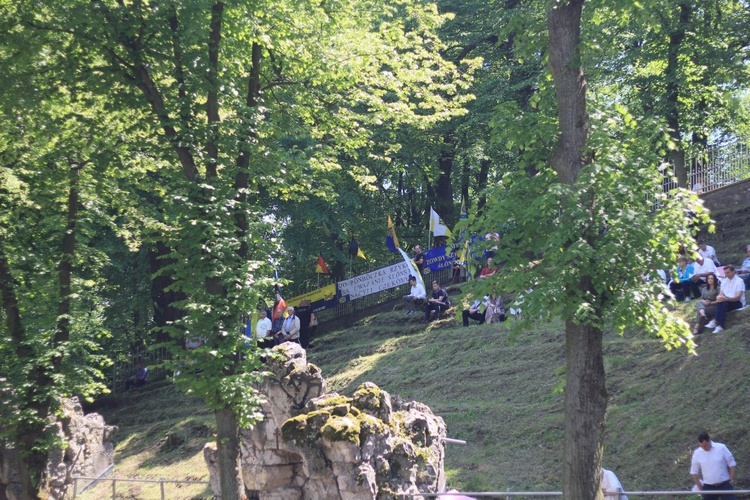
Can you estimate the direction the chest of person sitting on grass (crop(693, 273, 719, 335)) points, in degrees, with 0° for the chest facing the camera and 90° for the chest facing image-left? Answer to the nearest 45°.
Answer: approximately 45°

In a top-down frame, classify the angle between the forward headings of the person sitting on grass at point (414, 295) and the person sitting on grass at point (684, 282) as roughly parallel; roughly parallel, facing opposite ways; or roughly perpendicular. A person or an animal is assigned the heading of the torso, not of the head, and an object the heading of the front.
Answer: roughly parallel

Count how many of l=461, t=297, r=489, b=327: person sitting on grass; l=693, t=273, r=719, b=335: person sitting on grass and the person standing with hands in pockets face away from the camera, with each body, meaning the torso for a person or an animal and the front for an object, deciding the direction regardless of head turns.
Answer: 0

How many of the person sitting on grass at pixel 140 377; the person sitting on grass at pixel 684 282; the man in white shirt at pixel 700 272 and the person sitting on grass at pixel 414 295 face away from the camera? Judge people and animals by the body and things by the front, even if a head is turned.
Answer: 0

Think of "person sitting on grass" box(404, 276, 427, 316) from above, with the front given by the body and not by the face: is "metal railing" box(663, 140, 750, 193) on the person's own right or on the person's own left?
on the person's own left

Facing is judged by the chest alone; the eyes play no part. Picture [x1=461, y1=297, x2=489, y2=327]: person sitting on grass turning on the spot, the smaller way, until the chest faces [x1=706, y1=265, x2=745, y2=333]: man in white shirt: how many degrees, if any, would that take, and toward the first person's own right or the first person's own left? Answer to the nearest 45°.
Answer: approximately 90° to the first person's own left

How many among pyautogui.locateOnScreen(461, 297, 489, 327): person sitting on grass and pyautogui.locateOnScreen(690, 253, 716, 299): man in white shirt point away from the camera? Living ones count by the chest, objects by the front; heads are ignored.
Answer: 0

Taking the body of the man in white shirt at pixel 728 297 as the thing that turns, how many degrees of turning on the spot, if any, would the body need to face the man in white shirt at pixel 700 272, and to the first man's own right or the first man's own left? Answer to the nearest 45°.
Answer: approximately 135° to the first man's own right

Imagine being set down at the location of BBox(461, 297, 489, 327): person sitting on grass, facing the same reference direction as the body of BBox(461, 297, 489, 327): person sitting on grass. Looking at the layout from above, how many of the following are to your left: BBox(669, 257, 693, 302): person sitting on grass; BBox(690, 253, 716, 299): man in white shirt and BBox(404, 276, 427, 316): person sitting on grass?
2

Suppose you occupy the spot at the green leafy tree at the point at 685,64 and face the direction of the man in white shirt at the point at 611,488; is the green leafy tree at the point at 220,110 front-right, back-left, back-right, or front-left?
front-right

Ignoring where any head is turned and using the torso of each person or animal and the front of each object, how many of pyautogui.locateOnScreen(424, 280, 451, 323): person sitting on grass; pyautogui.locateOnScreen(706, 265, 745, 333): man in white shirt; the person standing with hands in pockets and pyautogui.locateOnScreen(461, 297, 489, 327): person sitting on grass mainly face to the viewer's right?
0

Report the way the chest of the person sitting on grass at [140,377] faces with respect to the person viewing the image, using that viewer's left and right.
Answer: facing the viewer and to the left of the viewer
